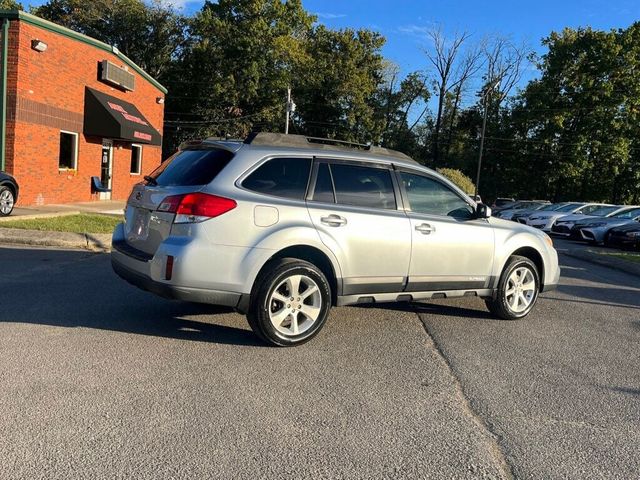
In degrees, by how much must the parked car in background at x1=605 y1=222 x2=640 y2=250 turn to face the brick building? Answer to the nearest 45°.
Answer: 0° — it already faces it

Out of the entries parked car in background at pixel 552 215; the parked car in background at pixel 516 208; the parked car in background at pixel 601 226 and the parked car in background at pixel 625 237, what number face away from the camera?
0

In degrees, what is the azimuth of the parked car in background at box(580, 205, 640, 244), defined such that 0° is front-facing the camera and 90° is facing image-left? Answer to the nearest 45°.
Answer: approximately 45°

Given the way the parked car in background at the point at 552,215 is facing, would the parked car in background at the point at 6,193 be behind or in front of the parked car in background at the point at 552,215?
in front

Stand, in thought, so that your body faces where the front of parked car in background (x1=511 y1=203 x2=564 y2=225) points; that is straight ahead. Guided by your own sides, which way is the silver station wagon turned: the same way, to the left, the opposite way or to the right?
the opposite way

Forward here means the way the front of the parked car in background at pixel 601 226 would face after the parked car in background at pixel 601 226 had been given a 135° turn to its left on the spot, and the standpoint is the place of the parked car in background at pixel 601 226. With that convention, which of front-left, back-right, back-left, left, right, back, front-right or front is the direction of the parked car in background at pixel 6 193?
back-right

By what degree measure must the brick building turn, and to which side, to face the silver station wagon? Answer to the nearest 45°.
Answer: approximately 45° to its right

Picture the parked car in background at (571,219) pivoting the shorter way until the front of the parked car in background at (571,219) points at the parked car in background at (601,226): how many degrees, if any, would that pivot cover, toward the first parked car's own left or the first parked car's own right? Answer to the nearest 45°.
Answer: approximately 45° to the first parked car's own left

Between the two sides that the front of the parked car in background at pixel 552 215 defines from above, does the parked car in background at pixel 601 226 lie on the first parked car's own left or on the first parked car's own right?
on the first parked car's own left

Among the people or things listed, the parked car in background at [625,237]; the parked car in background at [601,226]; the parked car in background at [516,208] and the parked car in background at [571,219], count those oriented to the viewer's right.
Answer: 0

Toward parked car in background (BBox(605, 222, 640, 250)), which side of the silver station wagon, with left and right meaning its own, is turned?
front

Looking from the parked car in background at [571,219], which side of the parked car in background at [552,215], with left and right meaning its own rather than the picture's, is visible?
left

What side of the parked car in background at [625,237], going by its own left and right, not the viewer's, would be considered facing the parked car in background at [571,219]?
right

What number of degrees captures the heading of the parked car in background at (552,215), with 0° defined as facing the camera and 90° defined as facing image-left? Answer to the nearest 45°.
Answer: approximately 45°

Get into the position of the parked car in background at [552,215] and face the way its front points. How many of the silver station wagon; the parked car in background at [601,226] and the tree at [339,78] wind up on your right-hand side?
1

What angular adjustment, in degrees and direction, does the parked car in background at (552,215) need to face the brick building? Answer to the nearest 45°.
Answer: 0° — it already faces it

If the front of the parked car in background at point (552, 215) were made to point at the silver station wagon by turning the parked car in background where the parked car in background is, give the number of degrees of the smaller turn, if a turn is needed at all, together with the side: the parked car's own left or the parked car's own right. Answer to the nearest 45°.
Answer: approximately 45° to the parked car's own left
